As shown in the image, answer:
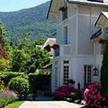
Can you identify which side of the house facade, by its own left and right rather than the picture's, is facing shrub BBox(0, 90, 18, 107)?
front

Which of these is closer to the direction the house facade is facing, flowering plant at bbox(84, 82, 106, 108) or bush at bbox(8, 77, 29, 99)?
the flowering plant

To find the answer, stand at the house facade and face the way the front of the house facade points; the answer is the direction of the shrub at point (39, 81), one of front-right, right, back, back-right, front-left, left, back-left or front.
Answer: right

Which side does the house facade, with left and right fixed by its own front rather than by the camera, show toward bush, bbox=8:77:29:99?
right

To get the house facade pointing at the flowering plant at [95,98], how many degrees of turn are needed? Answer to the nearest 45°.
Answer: approximately 45° to its left

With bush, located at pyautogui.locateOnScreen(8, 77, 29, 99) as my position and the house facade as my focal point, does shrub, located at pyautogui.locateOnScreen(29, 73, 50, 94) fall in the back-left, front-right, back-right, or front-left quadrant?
front-left

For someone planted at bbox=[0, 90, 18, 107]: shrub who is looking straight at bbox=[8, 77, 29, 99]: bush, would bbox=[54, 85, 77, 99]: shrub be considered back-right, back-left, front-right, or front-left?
front-right
